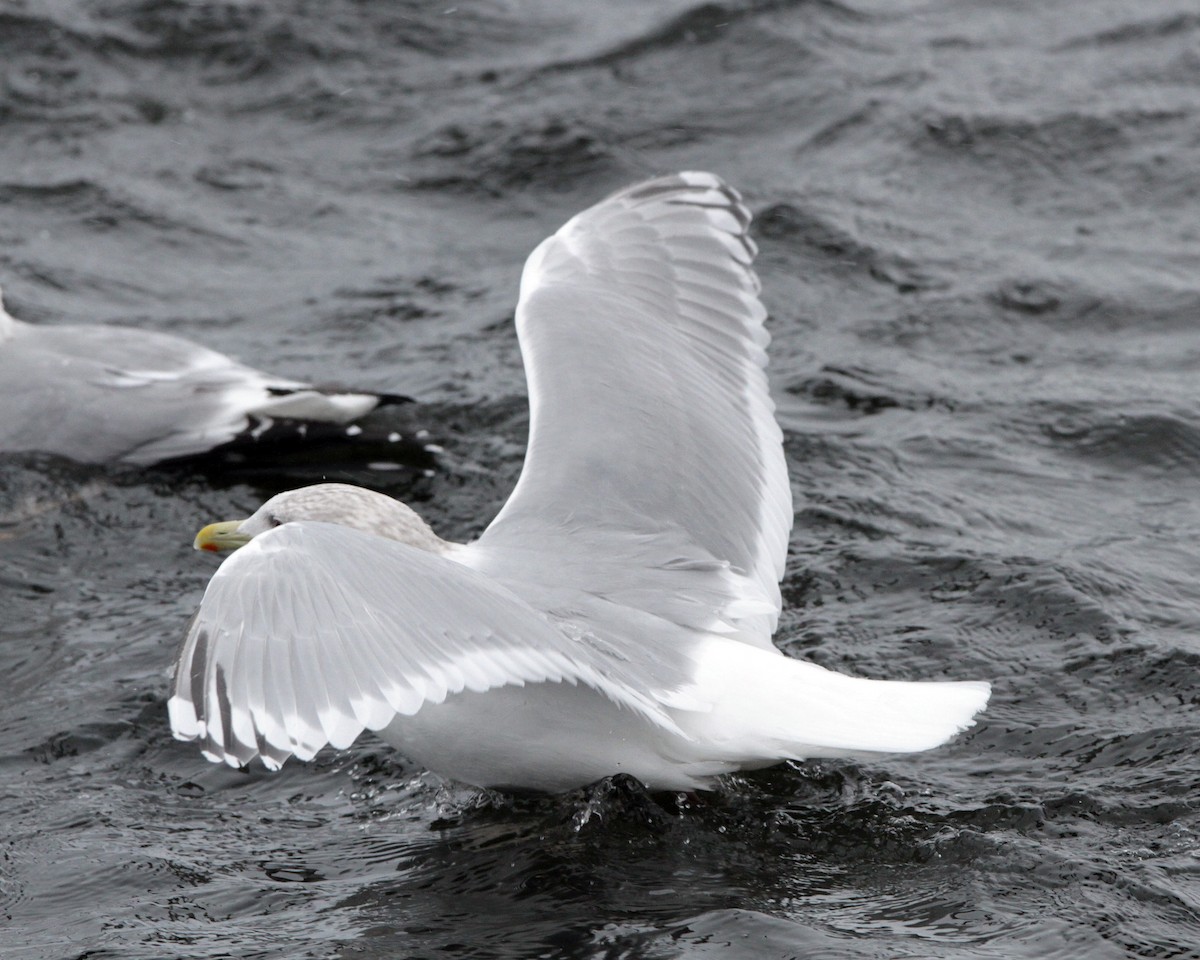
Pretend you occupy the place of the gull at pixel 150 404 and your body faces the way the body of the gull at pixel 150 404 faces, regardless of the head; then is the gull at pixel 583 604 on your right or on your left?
on your left

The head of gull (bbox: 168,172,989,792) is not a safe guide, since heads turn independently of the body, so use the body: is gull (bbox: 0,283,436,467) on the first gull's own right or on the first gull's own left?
on the first gull's own right

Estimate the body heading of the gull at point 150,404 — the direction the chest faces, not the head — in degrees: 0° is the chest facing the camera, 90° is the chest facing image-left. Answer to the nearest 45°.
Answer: approximately 90°

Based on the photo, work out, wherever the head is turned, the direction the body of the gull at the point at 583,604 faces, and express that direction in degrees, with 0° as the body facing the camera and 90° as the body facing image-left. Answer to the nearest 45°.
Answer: approximately 90°

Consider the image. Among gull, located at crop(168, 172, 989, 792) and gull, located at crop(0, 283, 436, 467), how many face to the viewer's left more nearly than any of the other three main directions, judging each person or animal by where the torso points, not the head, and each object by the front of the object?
2
